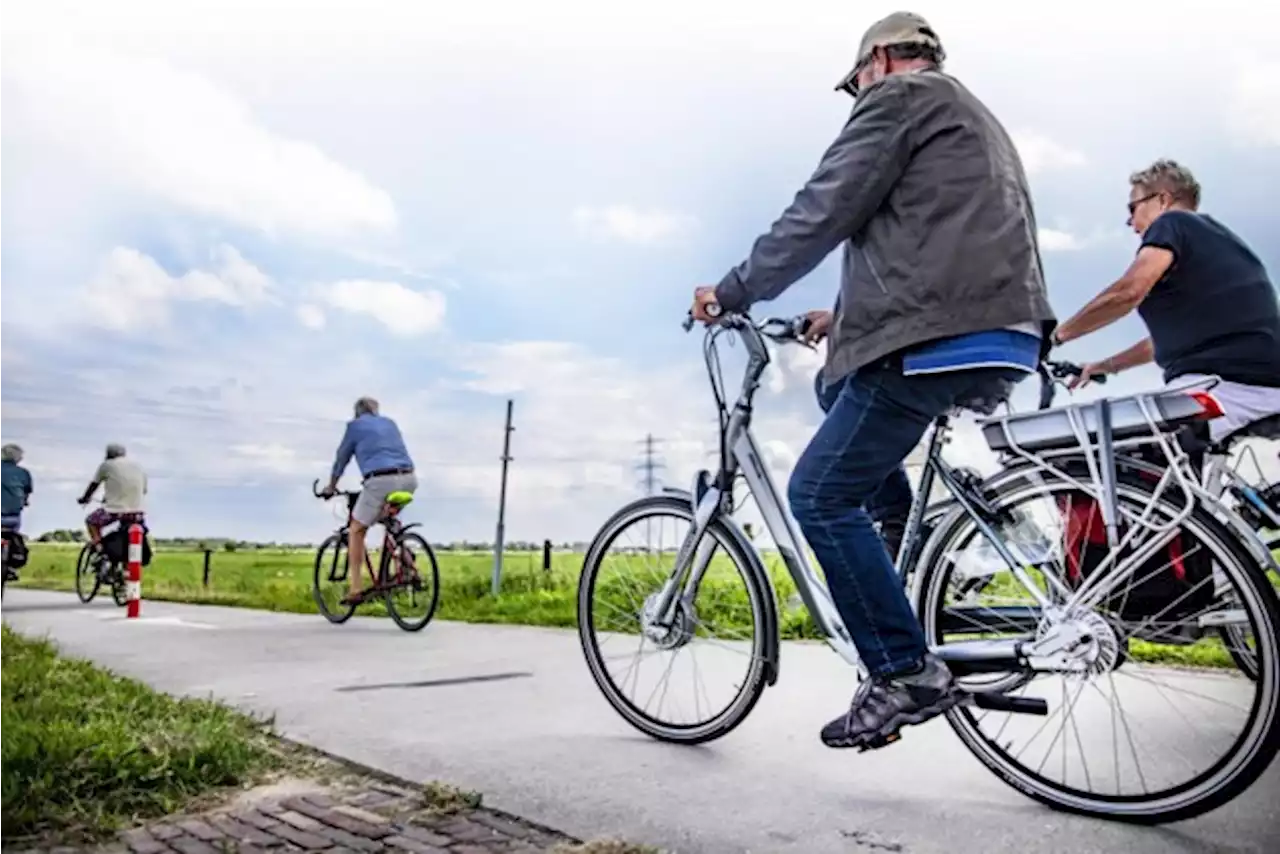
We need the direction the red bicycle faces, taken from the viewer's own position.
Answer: facing away from the viewer and to the left of the viewer

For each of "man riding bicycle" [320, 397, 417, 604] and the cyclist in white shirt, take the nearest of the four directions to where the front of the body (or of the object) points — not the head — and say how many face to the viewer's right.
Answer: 0

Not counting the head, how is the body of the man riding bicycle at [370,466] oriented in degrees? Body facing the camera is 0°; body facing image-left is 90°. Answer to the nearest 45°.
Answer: approximately 135°

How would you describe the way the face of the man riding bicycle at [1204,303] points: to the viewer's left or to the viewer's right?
to the viewer's left

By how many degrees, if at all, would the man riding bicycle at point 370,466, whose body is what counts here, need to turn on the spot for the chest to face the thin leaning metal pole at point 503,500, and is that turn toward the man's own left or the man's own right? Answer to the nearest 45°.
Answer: approximately 90° to the man's own right

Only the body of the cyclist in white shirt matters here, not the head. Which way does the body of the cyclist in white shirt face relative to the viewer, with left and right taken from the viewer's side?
facing away from the viewer and to the left of the viewer

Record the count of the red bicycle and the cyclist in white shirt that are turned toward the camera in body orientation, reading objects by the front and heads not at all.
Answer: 0

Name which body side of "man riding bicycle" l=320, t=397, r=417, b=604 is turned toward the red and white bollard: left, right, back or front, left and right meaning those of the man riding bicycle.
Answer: front

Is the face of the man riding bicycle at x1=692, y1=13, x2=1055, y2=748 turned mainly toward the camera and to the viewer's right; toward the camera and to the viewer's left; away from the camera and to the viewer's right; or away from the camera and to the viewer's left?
away from the camera and to the viewer's left
